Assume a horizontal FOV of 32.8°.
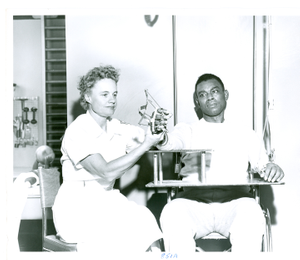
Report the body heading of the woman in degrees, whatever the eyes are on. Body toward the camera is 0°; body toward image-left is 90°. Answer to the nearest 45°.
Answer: approximately 315°

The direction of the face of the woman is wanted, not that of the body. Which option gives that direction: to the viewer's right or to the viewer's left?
to the viewer's right

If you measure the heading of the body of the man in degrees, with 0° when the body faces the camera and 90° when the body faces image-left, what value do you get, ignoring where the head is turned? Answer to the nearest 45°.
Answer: approximately 0°

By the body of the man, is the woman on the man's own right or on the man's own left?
on the man's own right
